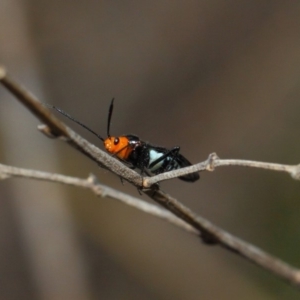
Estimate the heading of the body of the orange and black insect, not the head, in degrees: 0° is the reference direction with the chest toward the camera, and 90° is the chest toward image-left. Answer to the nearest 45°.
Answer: approximately 90°
